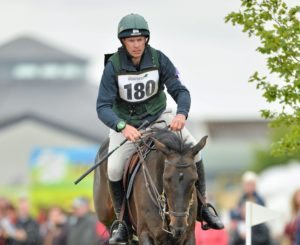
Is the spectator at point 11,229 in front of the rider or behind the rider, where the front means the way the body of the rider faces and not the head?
behind

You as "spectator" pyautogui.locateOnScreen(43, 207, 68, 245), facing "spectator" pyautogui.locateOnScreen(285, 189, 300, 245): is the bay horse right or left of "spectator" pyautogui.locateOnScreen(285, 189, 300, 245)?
right

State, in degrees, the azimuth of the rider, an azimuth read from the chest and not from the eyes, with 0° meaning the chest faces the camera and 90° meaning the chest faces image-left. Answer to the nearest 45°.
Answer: approximately 0°
